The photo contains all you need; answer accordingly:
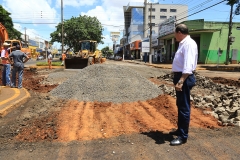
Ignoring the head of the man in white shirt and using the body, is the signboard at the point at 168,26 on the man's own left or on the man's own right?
on the man's own right

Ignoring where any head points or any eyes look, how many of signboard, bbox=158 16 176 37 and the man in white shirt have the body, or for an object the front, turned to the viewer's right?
0

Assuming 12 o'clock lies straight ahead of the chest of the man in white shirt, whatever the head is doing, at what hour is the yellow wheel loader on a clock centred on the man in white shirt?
The yellow wheel loader is roughly at 2 o'clock from the man in white shirt.

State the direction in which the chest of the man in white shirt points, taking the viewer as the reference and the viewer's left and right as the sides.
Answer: facing to the left of the viewer

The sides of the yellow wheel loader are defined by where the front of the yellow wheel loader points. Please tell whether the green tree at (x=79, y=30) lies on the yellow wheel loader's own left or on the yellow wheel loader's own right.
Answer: on the yellow wheel loader's own right

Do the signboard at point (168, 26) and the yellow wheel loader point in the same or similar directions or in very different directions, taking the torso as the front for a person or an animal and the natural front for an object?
same or similar directions

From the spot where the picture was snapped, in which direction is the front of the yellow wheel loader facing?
facing the viewer and to the left of the viewer

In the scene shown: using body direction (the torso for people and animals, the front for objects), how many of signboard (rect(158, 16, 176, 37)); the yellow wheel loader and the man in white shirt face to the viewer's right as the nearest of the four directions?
0

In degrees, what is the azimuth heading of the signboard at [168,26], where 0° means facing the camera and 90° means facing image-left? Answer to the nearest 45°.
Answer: approximately 45°

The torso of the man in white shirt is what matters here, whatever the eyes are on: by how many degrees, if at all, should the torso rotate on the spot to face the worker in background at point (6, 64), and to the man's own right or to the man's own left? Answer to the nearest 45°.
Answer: approximately 45° to the man's own right

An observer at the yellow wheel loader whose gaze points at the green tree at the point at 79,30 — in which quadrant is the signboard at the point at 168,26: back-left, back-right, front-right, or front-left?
front-right

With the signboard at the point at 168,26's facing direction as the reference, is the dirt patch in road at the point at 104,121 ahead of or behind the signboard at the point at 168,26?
ahead
